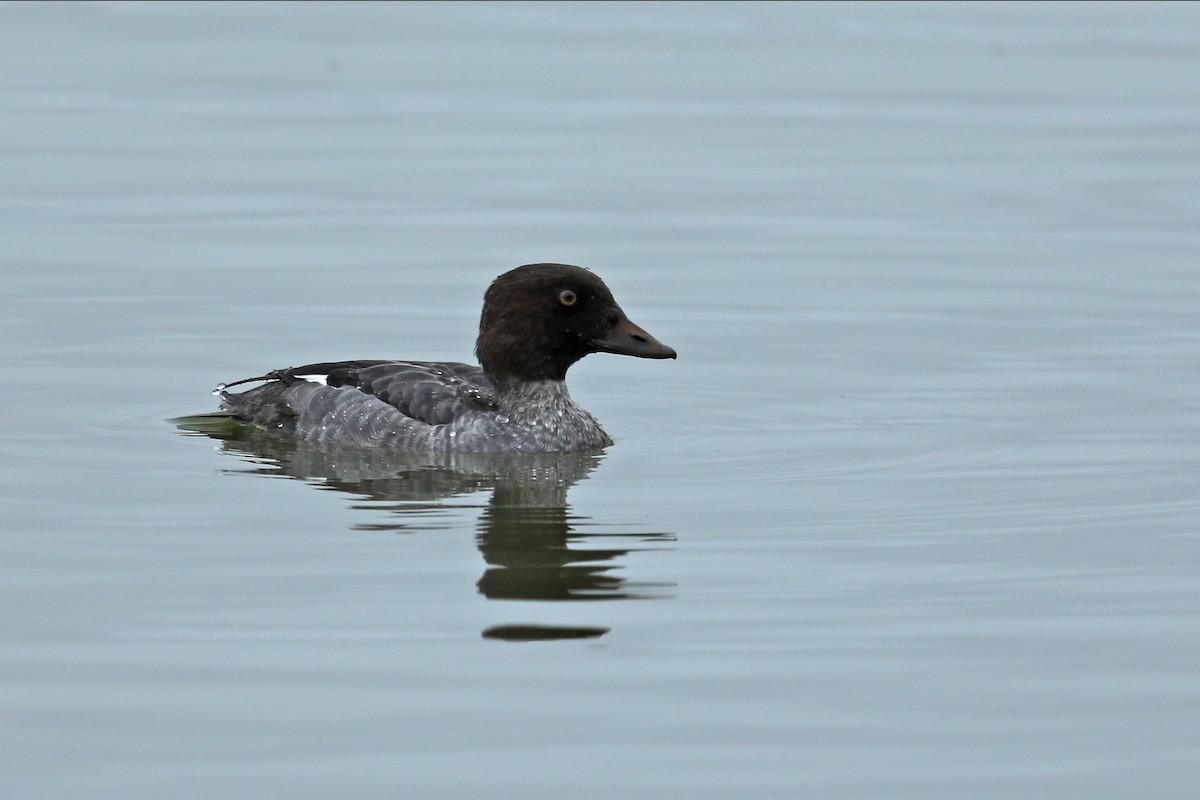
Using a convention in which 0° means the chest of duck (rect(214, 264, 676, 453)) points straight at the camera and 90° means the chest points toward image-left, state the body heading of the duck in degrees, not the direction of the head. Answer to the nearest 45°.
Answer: approximately 270°
